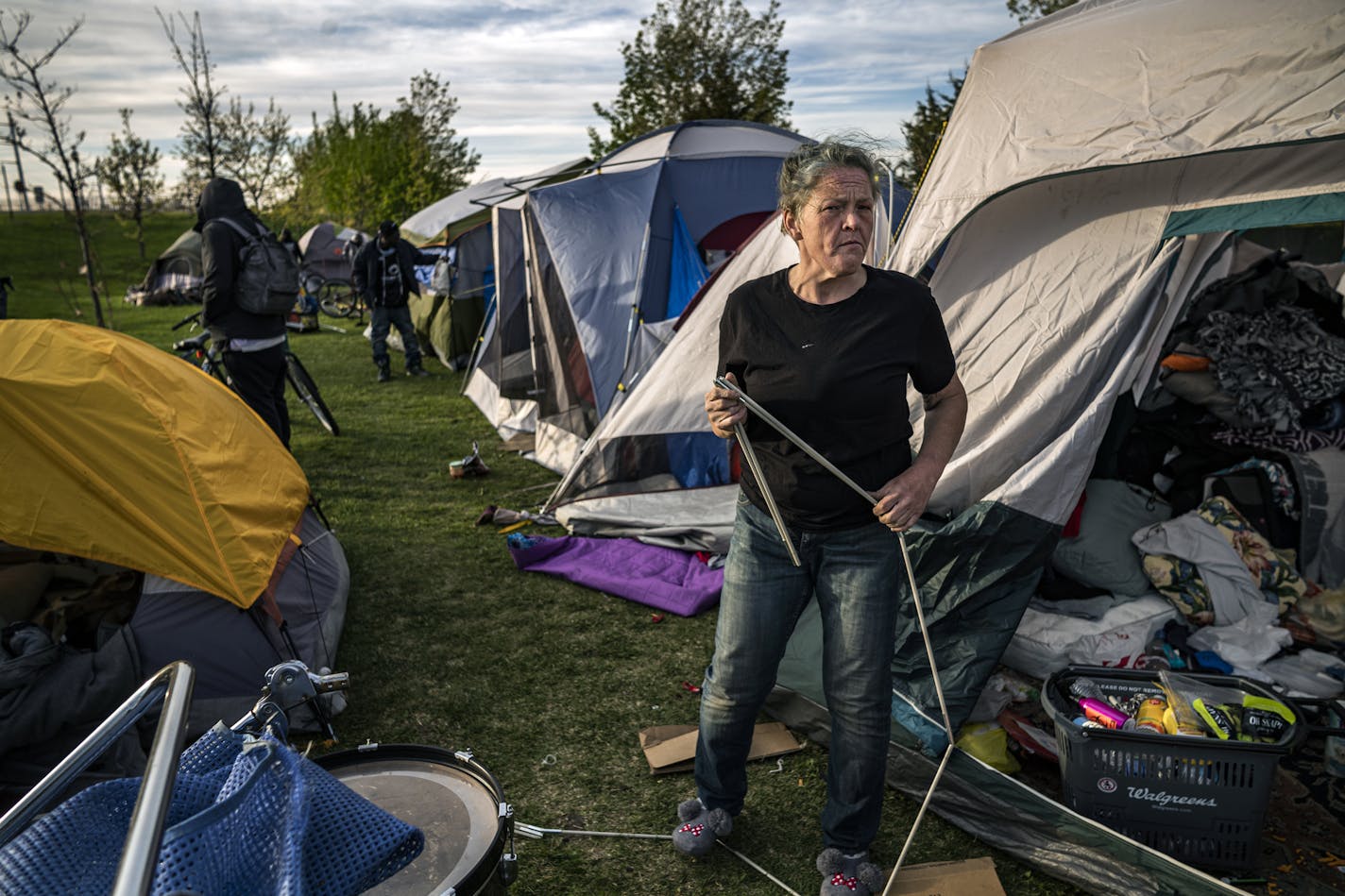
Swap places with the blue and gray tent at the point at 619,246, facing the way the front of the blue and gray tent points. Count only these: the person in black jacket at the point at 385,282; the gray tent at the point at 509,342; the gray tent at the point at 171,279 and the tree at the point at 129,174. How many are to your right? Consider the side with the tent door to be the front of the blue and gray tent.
4

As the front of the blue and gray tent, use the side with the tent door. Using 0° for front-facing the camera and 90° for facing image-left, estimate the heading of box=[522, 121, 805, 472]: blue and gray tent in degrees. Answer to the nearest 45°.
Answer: approximately 45°

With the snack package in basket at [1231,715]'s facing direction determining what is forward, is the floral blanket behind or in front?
behind

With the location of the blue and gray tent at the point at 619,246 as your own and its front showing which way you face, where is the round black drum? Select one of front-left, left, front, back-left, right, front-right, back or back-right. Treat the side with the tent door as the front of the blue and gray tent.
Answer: front-left

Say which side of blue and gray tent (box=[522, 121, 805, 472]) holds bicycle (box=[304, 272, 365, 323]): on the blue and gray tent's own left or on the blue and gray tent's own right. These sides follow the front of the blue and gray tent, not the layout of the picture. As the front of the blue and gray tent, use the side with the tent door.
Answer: on the blue and gray tent's own right

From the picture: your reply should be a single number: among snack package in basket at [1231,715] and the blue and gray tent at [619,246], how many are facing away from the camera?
0

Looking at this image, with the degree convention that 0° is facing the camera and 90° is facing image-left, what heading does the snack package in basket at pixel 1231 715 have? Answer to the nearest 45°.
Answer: approximately 0°

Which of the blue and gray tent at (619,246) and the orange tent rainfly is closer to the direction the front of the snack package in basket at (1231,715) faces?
the orange tent rainfly
